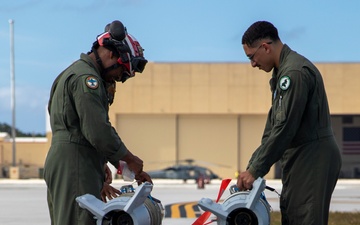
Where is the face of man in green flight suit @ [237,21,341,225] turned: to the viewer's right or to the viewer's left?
to the viewer's left

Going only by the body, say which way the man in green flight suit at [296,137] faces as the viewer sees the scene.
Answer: to the viewer's left

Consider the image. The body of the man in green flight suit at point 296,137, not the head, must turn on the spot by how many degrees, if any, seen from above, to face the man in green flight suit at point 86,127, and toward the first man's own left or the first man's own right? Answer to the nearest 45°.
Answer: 0° — they already face them

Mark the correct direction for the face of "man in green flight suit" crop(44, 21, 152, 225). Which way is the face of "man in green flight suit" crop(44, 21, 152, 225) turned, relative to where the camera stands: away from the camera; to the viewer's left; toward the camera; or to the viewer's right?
to the viewer's right
